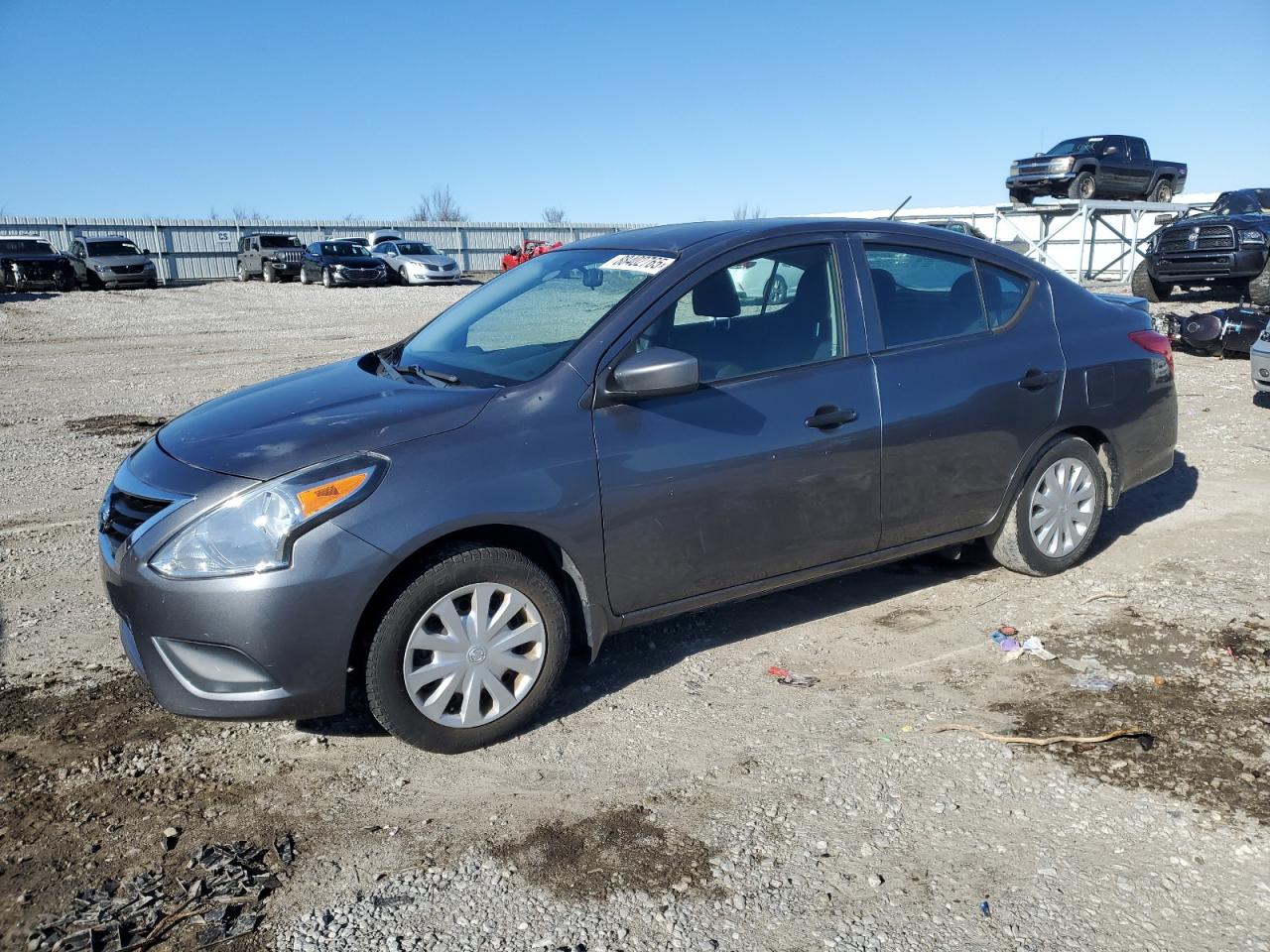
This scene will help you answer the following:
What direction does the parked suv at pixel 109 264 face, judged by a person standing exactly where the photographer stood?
facing the viewer and to the right of the viewer

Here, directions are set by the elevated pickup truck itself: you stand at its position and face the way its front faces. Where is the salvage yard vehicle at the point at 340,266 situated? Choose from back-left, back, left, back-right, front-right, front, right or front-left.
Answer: front-right

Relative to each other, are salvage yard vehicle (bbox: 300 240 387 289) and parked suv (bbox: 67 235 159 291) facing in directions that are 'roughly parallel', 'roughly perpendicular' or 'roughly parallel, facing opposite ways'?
roughly parallel

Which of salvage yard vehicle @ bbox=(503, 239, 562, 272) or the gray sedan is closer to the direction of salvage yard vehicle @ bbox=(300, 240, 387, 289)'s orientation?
the gray sedan

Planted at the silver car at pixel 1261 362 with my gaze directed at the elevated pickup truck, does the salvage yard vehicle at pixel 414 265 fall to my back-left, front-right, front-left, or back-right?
front-left

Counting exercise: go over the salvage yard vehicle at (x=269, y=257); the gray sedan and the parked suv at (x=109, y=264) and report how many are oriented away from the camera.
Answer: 0

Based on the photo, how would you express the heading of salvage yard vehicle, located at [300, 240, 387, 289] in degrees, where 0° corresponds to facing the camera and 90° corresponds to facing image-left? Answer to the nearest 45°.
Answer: approximately 315°

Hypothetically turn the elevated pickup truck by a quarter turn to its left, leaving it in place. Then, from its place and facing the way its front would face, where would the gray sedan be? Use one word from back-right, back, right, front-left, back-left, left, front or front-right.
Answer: front-right

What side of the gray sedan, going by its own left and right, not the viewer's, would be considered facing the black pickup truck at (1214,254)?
back

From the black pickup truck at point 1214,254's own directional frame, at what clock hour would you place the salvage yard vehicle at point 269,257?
The salvage yard vehicle is roughly at 2 o'clock from the black pickup truck.

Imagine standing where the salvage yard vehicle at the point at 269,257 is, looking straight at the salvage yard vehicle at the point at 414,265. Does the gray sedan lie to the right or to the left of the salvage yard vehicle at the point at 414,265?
right

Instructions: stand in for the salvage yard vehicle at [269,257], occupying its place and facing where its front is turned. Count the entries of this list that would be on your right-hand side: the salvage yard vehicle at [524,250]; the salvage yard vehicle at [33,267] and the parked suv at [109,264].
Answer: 2

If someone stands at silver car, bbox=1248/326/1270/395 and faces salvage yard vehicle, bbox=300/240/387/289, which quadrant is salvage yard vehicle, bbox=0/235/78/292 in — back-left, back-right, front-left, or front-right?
front-left
